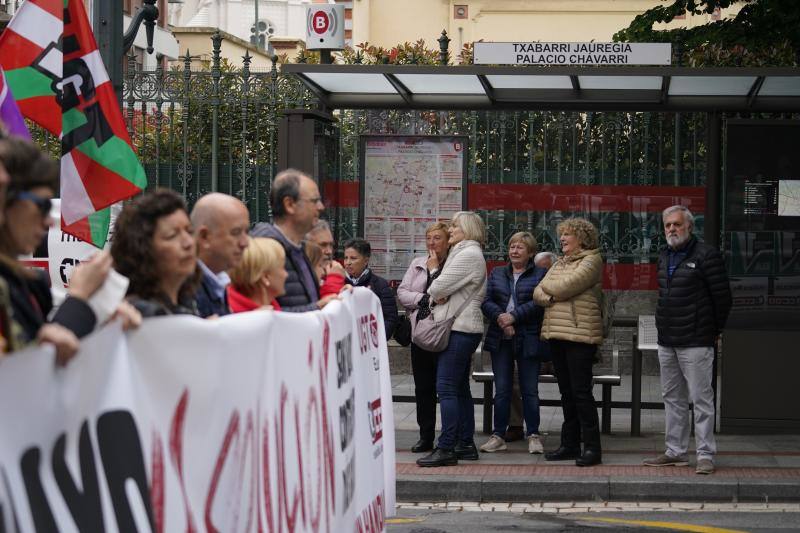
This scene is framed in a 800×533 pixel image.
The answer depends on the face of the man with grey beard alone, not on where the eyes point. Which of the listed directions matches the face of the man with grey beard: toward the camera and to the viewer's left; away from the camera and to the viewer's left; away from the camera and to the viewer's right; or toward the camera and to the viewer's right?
toward the camera and to the viewer's left

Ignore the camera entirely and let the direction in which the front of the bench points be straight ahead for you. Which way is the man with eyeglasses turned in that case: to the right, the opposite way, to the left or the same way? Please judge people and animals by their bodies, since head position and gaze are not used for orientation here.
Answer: to the left

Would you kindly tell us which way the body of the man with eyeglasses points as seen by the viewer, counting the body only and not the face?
to the viewer's right

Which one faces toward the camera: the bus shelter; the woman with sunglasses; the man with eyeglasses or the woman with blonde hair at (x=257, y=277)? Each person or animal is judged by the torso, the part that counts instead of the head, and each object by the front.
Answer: the bus shelter

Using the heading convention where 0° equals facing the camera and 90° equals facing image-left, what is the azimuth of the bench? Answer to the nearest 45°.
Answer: approximately 0°

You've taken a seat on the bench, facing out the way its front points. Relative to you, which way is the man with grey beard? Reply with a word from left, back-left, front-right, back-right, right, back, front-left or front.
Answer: front-left

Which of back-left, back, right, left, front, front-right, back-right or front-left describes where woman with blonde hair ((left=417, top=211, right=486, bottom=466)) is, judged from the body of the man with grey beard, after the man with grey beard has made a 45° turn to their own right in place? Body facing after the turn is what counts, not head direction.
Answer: front

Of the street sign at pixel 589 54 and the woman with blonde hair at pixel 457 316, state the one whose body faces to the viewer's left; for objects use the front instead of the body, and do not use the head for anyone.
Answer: the woman with blonde hair

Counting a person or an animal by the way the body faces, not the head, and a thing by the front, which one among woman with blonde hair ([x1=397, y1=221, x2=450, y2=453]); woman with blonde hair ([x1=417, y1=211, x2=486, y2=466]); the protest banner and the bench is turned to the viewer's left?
woman with blonde hair ([x1=417, y1=211, x2=486, y2=466])

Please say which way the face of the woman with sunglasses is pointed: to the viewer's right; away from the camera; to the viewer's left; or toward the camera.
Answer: to the viewer's right

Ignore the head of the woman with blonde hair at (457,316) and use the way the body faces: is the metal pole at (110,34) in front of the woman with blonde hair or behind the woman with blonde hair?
in front

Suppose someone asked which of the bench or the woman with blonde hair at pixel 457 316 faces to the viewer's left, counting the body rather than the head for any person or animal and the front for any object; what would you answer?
the woman with blonde hair

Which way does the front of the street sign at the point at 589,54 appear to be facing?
toward the camera

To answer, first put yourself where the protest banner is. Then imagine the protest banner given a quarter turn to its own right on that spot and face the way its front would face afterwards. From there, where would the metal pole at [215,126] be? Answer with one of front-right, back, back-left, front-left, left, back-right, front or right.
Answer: back-right

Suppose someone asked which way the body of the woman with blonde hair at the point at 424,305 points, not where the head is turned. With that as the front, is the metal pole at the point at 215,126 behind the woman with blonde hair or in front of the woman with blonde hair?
behind
